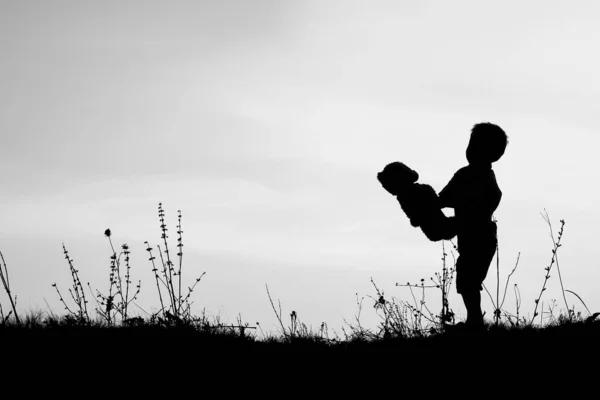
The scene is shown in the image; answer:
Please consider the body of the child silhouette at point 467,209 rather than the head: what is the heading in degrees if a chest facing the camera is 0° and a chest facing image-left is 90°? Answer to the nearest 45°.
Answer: approximately 90°
